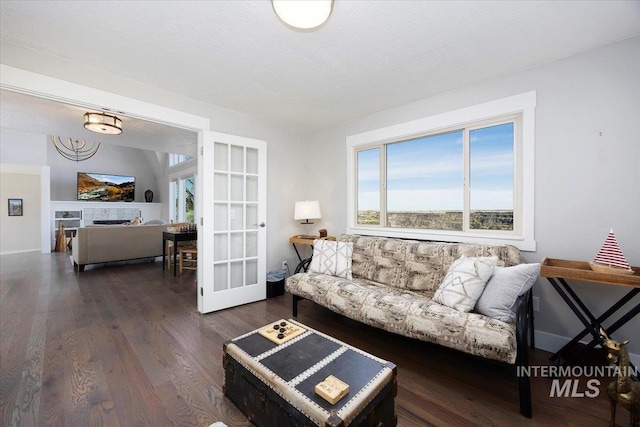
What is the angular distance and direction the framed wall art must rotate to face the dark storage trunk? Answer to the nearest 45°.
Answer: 0° — it already faces it

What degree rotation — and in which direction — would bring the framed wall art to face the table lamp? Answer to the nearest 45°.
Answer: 0° — it already faces it

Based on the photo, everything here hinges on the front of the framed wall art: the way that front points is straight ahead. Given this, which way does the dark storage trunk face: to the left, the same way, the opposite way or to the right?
to the right

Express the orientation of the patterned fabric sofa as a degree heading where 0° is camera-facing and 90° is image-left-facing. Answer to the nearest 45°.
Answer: approximately 45°

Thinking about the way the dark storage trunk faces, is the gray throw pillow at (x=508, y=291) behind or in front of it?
behind

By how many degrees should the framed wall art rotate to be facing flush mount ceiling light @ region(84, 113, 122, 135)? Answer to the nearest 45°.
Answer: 0° — it already faces it

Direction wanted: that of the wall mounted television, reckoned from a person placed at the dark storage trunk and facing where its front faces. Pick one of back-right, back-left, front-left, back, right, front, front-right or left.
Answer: right

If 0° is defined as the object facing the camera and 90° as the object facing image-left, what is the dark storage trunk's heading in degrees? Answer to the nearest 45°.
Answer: approximately 45°
